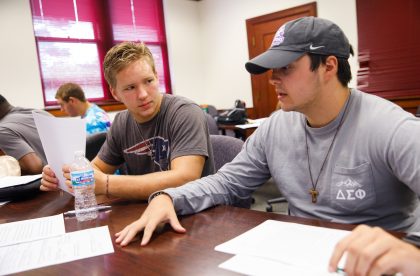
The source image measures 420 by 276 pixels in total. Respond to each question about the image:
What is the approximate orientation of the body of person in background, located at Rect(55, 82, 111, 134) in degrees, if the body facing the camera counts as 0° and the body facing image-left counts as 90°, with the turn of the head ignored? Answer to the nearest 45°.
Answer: approximately 90°

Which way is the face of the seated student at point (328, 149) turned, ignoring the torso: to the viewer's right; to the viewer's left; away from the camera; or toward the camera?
to the viewer's left

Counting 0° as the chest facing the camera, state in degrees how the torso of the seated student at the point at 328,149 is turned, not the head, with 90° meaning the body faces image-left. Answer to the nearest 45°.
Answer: approximately 45°
